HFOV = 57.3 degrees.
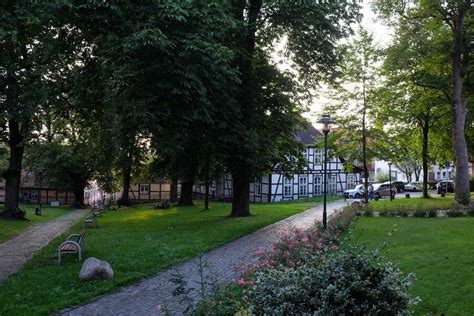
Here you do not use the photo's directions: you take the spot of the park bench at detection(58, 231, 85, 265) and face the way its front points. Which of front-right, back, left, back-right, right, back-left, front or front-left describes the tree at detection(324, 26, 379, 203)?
back

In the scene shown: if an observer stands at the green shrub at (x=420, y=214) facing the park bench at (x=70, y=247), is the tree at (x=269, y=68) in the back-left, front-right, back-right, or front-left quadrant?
front-right

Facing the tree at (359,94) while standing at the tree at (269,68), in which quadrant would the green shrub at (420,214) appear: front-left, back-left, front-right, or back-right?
front-right

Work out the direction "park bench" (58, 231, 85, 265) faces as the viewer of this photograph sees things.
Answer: facing the viewer and to the left of the viewer

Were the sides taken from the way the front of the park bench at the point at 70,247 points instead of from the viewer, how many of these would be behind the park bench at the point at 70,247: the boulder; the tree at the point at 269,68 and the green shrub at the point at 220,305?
1

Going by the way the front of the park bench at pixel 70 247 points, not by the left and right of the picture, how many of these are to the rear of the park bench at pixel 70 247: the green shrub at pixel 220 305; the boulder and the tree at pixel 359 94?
1

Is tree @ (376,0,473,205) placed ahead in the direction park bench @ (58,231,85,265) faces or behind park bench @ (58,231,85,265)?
behind

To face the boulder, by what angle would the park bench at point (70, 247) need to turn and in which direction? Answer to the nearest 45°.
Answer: approximately 45° to its left

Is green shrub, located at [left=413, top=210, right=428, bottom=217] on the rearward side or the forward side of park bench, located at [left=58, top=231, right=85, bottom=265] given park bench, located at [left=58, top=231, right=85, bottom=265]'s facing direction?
on the rearward side
